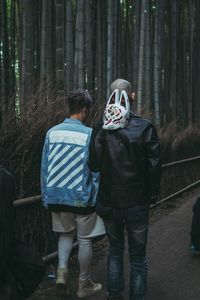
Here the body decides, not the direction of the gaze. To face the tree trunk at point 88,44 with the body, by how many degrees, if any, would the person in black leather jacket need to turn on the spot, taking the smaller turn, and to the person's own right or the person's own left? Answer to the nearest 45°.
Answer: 0° — they already face it

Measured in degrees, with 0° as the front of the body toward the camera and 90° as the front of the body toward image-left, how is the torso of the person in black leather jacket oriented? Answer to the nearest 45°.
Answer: approximately 180°

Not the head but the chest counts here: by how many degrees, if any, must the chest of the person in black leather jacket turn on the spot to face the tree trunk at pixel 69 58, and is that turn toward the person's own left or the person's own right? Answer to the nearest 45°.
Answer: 0° — they already face it

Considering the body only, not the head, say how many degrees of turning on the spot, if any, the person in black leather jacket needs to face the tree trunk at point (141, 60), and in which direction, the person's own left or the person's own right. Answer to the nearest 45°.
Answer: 0° — they already face it

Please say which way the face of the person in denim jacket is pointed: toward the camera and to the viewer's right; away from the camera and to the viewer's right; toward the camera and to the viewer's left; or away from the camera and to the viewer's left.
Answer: away from the camera and to the viewer's right
